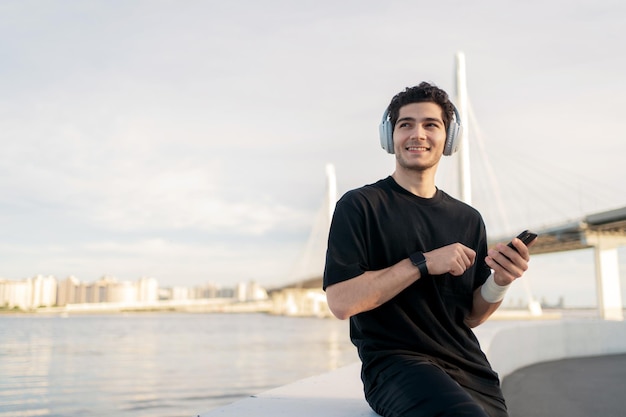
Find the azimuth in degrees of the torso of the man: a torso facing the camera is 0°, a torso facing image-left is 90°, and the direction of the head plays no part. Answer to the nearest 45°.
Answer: approximately 315°
